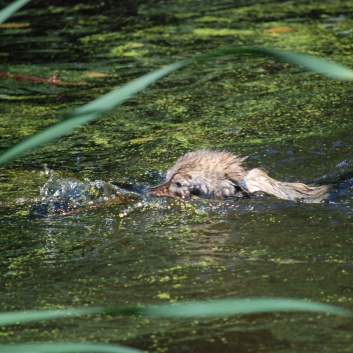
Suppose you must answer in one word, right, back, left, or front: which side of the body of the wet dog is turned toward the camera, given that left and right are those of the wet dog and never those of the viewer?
left

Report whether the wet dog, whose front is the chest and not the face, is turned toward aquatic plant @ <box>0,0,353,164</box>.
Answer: no

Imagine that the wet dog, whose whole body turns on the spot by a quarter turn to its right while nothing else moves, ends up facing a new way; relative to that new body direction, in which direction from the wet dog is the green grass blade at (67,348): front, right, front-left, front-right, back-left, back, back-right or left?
back

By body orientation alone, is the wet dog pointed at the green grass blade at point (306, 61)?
no
